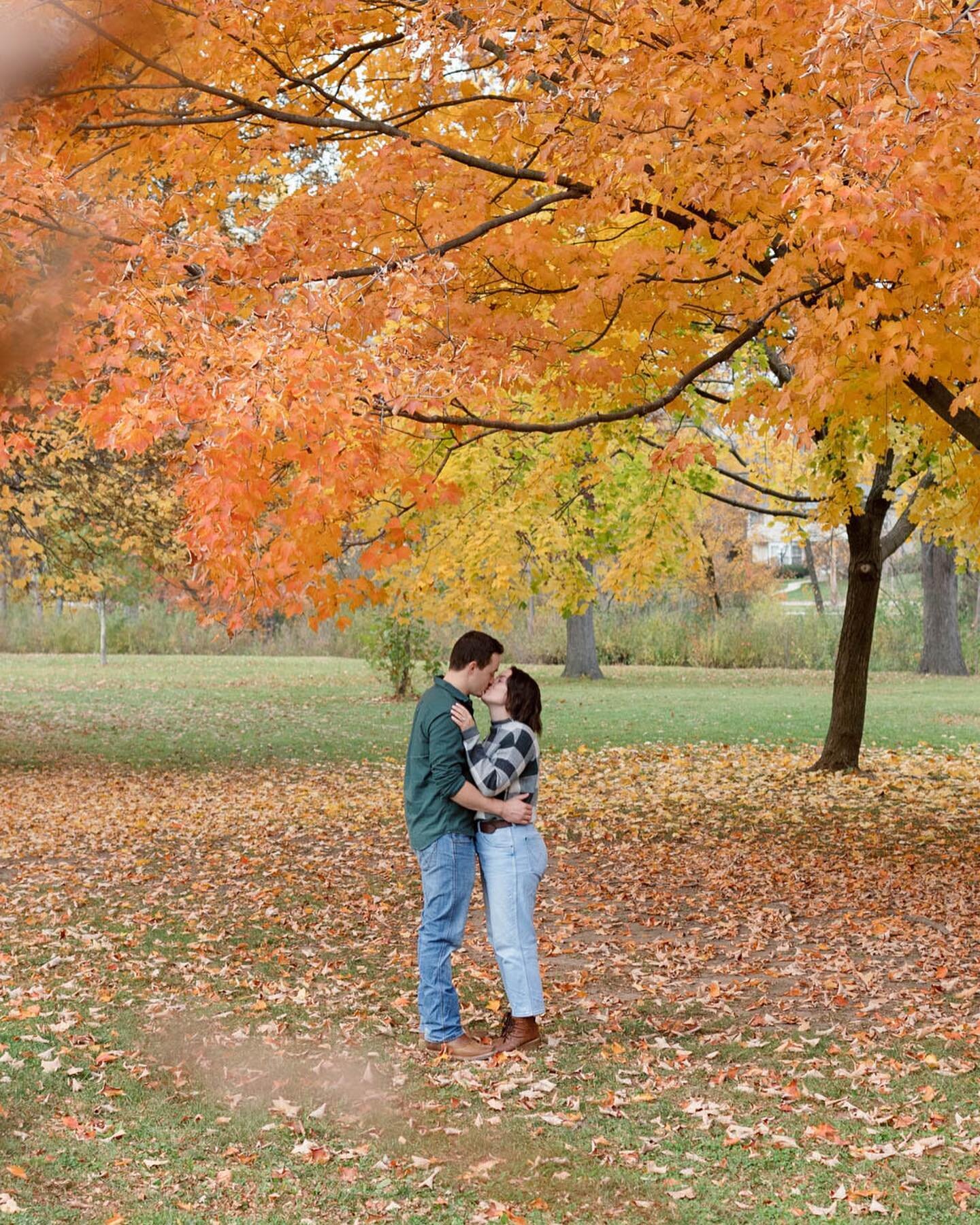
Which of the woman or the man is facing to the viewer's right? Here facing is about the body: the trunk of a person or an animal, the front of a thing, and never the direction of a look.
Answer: the man

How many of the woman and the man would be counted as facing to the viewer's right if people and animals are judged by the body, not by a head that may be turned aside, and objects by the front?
1

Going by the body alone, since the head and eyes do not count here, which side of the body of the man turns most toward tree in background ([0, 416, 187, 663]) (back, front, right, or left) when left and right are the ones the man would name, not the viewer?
left

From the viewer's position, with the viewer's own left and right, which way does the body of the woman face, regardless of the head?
facing to the left of the viewer

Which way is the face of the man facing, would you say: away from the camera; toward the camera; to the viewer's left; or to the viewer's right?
to the viewer's right

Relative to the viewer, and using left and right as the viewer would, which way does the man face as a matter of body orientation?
facing to the right of the viewer

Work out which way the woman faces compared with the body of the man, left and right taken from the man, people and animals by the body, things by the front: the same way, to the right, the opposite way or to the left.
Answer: the opposite way

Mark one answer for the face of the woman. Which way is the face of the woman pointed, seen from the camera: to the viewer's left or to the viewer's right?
to the viewer's left

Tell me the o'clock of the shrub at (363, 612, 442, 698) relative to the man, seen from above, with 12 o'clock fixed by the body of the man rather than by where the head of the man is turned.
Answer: The shrub is roughly at 9 o'clock from the man.
